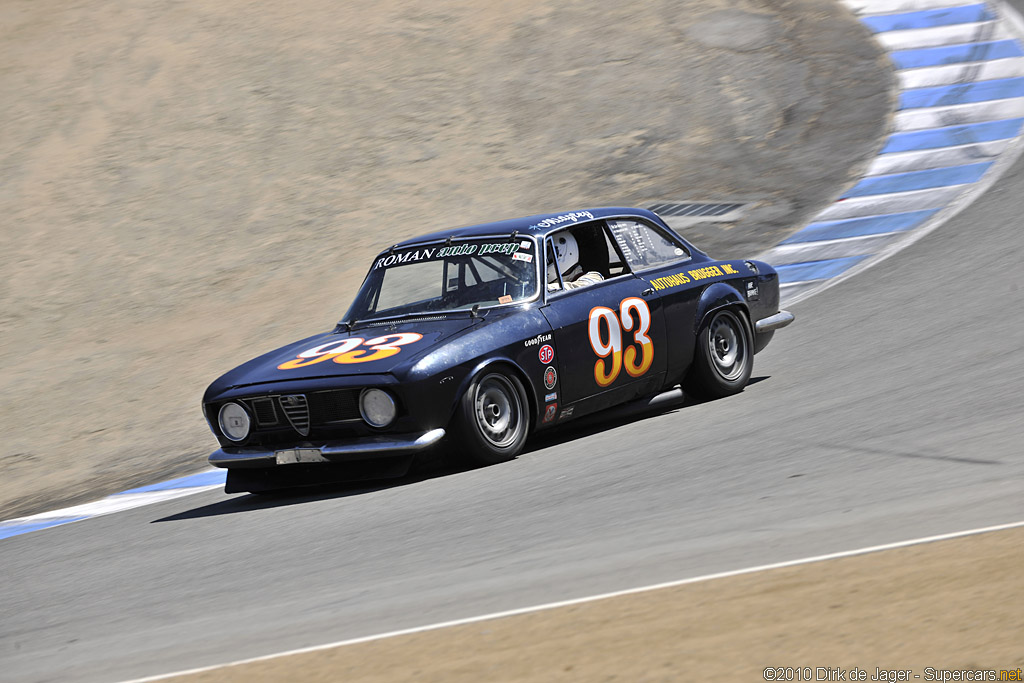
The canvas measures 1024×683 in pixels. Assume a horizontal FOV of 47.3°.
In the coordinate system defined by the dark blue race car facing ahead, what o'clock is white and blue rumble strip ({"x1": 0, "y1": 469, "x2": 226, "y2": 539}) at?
The white and blue rumble strip is roughly at 2 o'clock from the dark blue race car.

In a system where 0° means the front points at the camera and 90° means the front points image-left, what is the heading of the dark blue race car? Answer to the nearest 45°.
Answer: approximately 45°
